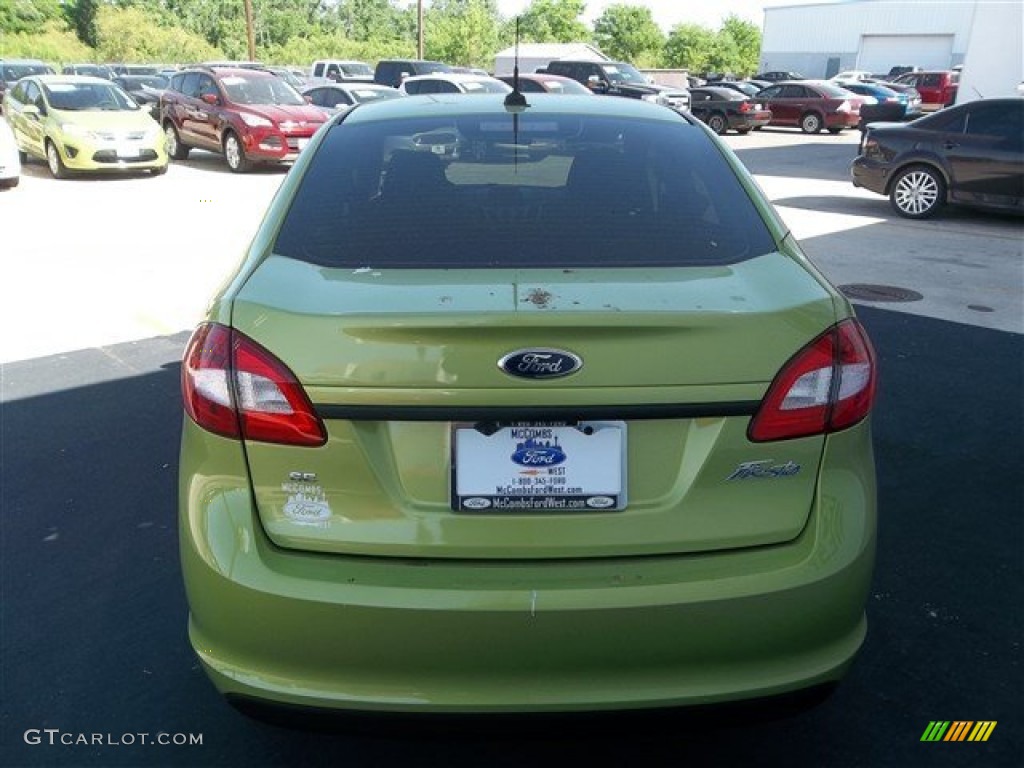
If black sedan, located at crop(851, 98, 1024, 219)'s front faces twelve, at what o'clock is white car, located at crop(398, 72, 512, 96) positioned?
The white car is roughly at 7 o'clock from the black sedan.

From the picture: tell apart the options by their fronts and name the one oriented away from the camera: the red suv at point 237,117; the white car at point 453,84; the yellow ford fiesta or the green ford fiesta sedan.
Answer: the green ford fiesta sedan

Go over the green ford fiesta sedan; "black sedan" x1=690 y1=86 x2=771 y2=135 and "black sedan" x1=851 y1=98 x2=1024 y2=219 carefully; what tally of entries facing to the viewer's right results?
1

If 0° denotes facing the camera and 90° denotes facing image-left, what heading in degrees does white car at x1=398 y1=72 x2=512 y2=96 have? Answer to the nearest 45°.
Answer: approximately 315°

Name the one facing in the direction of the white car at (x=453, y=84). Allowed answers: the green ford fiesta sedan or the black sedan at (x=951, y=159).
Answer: the green ford fiesta sedan

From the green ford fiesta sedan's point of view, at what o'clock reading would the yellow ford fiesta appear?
The yellow ford fiesta is roughly at 11 o'clock from the green ford fiesta sedan.

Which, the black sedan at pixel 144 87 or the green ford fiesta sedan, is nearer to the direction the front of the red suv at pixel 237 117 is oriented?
the green ford fiesta sedan

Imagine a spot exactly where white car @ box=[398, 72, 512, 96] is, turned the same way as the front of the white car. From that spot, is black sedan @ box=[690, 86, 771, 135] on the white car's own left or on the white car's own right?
on the white car's own left

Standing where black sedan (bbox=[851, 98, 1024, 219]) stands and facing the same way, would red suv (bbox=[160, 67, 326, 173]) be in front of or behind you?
behind

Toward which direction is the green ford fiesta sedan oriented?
away from the camera

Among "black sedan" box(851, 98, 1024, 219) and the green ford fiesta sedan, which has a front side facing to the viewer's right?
the black sedan

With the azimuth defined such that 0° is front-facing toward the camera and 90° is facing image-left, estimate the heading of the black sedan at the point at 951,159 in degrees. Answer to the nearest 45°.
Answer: approximately 270°

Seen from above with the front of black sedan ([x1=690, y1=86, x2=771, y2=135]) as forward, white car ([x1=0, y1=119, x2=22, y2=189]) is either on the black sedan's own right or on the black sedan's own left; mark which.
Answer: on the black sedan's own left
